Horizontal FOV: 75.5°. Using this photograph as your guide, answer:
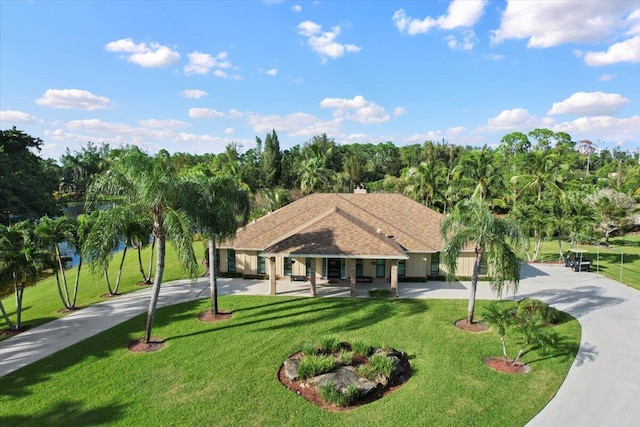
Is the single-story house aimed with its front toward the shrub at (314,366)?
yes

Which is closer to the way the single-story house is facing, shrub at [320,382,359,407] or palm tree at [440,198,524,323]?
the shrub

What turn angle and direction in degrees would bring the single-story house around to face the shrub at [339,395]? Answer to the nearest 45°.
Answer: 0° — it already faces it

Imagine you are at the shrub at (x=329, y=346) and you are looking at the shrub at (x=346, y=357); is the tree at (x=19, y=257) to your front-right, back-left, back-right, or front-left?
back-right

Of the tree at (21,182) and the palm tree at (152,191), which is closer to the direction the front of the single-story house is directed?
the palm tree

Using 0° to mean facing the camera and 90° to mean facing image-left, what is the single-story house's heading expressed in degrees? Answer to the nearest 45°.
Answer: approximately 0°

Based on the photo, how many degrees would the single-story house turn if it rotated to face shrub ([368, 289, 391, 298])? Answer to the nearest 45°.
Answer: approximately 45° to its left

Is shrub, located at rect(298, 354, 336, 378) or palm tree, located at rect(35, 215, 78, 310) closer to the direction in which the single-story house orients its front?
the shrub

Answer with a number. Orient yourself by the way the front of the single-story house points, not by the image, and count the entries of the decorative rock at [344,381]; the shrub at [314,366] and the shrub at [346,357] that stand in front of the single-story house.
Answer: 3

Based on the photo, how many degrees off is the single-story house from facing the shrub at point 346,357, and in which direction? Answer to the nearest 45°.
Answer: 0° — it already faces it

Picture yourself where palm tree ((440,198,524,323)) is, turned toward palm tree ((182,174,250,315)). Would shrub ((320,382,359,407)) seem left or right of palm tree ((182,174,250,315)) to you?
left
